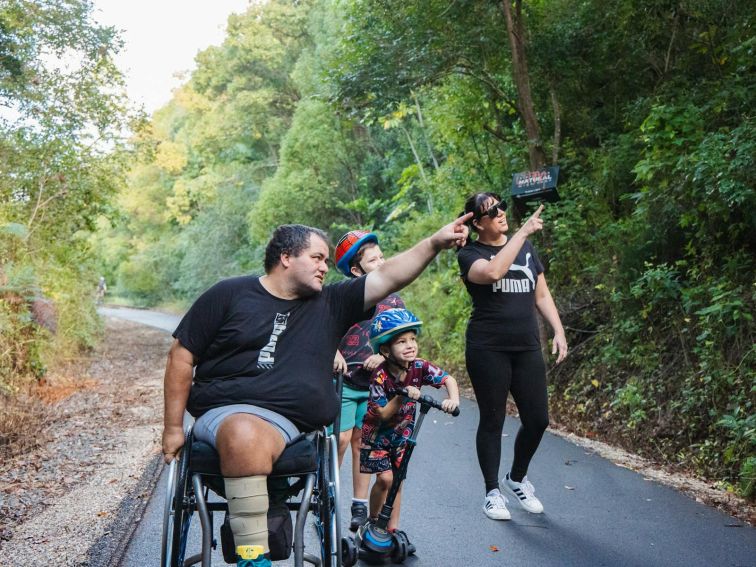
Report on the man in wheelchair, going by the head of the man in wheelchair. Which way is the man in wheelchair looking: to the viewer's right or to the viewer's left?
to the viewer's right

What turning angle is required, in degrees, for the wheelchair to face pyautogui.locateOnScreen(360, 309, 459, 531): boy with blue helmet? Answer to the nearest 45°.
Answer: approximately 135° to its left

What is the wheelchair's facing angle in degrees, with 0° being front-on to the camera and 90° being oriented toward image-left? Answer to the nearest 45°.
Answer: approximately 0°

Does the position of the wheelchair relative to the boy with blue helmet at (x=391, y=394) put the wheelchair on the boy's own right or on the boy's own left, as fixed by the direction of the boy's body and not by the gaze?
on the boy's own right

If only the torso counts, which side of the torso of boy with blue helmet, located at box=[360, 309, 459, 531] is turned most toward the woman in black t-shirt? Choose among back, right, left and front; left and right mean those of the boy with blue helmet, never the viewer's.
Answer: left

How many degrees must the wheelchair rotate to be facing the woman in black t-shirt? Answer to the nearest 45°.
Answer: approximately 135° to its left

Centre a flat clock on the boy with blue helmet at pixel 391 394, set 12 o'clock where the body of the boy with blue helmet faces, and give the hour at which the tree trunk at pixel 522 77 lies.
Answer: The tree trunk is roughly at 8 o'clock from the boy with blue helmet.

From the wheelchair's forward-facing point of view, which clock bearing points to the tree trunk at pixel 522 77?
The tree trunk is roughly at 7 o'clock from the wheelchair.
